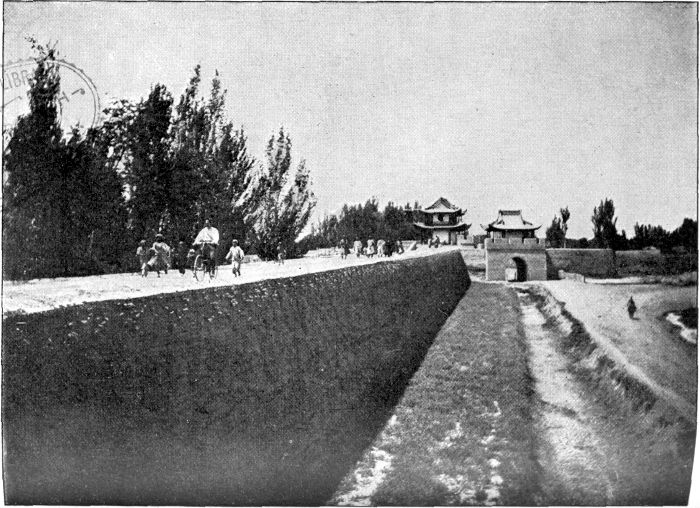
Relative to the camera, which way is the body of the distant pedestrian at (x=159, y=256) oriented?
toward the camera

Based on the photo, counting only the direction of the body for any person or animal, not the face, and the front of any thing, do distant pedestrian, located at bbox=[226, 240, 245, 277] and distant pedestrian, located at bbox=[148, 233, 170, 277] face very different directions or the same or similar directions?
same or similar directions

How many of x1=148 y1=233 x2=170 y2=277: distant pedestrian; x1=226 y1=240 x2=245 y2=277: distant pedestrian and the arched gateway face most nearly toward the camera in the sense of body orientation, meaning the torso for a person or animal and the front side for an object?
3

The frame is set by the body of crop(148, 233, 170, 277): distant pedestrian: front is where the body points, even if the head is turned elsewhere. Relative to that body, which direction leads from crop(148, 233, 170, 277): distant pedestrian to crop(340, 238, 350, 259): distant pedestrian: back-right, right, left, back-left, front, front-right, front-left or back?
left

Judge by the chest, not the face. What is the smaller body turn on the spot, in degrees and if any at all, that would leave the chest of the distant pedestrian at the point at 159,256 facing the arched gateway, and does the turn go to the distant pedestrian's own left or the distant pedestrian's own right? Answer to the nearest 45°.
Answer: approximately 180°

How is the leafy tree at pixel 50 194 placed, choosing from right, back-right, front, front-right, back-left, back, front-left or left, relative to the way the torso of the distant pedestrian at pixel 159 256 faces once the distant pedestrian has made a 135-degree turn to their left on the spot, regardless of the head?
back-left

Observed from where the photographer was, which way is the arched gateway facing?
facing the viewer

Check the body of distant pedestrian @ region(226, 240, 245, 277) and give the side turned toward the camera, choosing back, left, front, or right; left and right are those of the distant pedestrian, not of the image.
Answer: front

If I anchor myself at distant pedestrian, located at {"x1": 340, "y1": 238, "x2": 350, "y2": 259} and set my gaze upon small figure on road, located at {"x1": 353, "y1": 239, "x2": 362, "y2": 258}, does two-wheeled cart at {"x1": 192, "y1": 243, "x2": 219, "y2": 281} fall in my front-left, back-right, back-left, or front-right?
back-right
